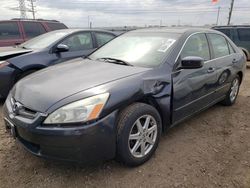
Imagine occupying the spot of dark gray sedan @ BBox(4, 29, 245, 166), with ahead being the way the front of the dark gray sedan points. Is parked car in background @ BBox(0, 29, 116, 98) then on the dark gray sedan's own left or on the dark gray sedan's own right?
on the dark gray sedan's own right

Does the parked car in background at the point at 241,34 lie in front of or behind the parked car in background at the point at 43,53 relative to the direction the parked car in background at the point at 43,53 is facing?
behind

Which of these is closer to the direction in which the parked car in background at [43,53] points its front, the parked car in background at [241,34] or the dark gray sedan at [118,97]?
the dark gray sedan

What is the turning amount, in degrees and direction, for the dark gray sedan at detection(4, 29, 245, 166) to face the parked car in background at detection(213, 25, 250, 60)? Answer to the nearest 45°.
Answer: approximately 180°

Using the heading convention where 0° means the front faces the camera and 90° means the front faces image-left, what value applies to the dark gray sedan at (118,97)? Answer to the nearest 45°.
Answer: approximately 45°

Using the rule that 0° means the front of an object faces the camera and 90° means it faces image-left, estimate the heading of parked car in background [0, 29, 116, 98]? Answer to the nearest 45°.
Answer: approximately 45°

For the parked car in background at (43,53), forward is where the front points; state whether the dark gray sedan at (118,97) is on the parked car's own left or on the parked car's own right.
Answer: on the parked car's own left
